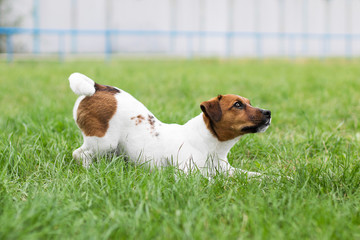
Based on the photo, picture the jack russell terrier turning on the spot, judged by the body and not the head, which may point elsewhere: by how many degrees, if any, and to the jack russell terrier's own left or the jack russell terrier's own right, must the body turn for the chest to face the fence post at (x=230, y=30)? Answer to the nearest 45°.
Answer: approximately 90° to the jack russell terrier's own left

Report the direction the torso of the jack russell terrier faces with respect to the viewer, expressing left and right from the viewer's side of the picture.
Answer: facing to the right of the viewer

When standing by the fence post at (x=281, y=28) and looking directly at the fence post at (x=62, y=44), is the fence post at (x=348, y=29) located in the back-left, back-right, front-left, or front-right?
back-left
